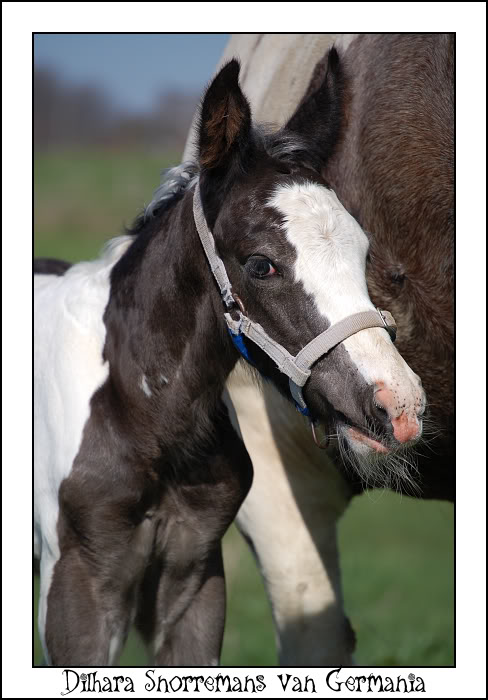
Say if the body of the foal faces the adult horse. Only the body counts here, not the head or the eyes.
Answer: no

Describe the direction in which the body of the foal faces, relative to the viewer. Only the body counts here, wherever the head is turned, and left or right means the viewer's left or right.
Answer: facing the viewer and to the right of the viewer
